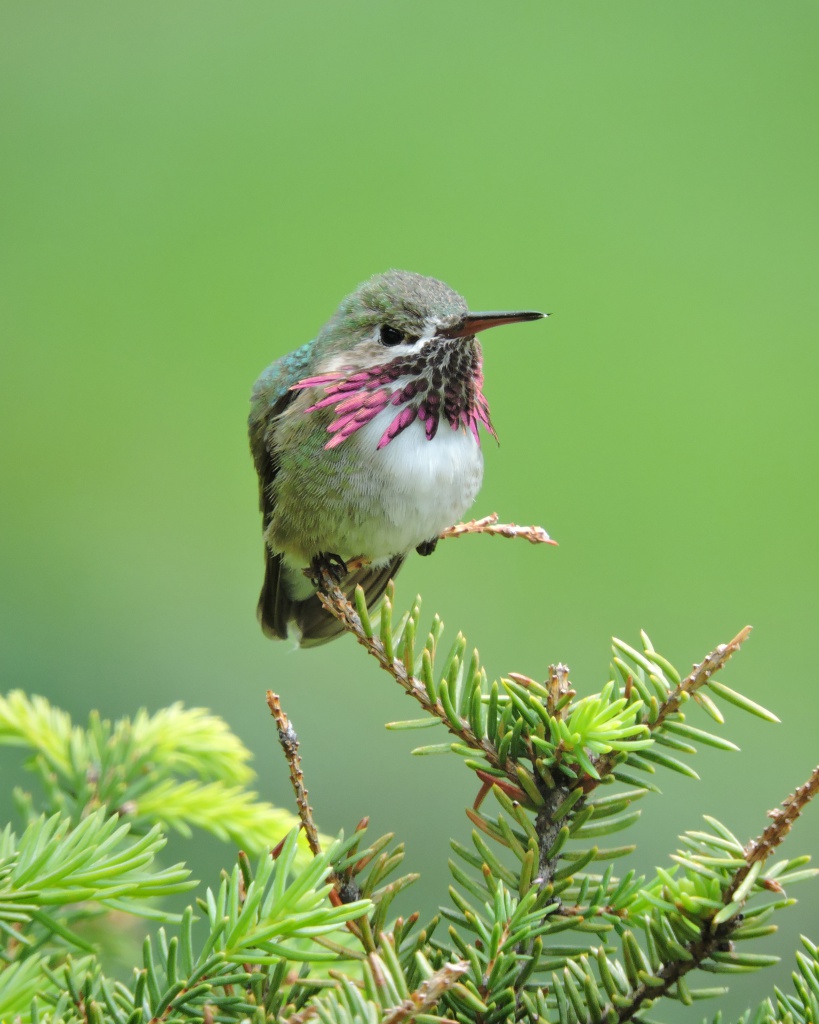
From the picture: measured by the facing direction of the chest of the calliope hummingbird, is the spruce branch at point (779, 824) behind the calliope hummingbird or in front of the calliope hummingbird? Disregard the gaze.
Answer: in front

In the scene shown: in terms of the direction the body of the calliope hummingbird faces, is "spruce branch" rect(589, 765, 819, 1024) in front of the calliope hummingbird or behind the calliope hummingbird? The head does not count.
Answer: in front

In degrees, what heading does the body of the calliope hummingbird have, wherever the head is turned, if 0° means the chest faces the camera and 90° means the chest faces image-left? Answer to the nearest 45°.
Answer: approximately 315°

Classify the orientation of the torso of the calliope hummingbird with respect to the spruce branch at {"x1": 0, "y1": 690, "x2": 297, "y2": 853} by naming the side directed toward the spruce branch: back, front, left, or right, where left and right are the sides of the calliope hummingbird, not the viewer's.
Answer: right

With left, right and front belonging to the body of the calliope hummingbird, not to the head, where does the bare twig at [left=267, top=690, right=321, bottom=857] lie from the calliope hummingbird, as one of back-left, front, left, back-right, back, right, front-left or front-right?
front-right

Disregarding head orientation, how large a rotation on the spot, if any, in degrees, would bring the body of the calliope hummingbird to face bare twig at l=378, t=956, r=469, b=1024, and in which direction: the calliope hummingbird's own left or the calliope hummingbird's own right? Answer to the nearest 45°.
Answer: approximately 45° to the calliope hummingbird's own right
